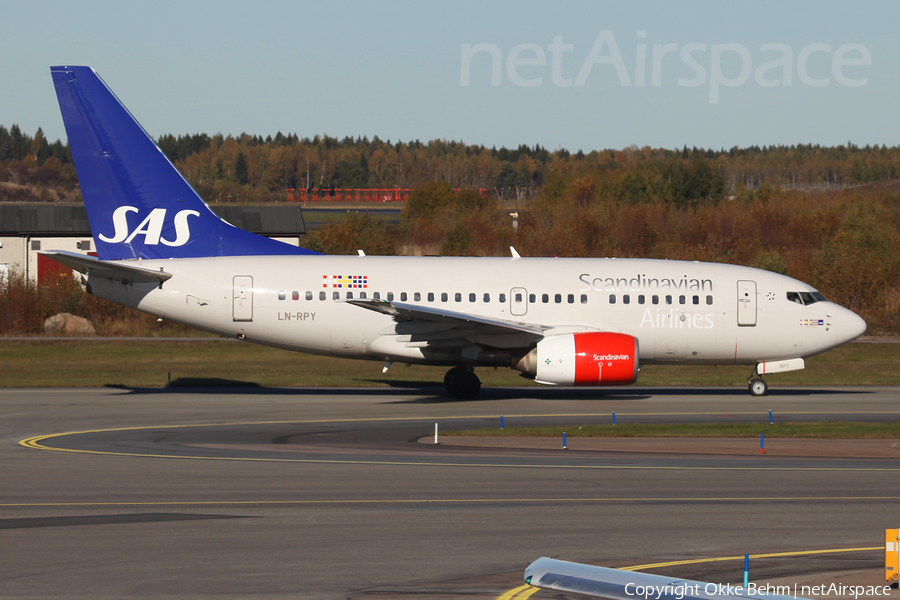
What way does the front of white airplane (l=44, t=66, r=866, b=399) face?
to the viewer's right
